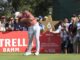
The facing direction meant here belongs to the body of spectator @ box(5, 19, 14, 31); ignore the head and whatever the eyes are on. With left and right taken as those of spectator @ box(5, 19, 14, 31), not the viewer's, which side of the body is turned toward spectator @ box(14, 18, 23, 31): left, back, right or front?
left

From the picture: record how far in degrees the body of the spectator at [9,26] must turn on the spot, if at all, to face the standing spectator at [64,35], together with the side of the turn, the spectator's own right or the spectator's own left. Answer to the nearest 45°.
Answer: approximately 90° to the spectator's own left

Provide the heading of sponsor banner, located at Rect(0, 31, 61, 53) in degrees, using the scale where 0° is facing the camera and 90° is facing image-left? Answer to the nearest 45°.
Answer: approximately 0°

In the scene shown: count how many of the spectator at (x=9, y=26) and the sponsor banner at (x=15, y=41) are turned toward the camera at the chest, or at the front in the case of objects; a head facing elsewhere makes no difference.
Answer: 2
